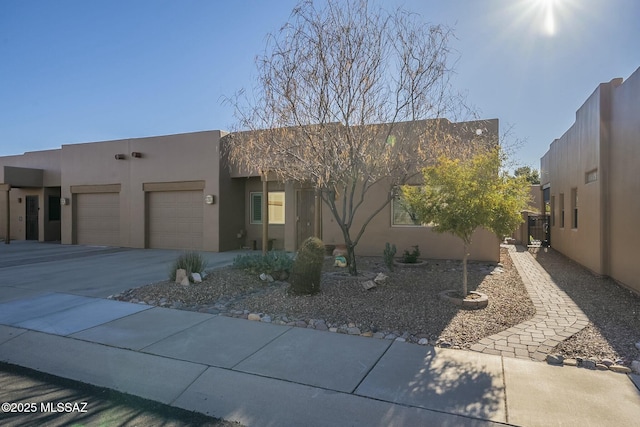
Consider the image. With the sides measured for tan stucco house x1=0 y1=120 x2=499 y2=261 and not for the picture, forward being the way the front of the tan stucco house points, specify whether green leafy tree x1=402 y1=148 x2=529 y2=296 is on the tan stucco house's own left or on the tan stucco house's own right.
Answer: on the tan stucco house's own left

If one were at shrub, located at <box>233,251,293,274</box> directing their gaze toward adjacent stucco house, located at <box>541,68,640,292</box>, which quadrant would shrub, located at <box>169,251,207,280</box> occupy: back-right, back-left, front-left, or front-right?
back-right

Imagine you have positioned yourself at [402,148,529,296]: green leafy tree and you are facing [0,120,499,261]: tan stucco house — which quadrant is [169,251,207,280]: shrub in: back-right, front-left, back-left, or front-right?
front-left

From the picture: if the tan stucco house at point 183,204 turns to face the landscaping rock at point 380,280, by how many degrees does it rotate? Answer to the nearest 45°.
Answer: approximately 90° to its left

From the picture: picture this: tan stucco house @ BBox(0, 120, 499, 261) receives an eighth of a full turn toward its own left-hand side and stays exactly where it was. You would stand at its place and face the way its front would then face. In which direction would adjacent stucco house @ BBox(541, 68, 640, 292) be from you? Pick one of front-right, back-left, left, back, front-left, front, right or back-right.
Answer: front-left

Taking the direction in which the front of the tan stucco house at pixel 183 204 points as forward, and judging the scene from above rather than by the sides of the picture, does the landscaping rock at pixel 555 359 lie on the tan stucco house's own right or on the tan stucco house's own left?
on the tan stucco house's own left

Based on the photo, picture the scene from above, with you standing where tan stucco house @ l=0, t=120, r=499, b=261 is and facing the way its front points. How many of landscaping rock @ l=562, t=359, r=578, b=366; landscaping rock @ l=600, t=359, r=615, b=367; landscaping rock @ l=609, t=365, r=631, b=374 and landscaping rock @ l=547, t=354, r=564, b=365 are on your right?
0

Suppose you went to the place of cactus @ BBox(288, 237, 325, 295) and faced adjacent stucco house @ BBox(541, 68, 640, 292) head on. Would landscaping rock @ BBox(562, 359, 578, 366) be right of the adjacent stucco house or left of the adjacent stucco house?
right

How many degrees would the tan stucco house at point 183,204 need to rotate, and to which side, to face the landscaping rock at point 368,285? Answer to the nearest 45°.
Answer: approximately 90° to its left

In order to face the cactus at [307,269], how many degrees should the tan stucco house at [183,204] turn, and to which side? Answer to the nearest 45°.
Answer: approximately 45° to its left

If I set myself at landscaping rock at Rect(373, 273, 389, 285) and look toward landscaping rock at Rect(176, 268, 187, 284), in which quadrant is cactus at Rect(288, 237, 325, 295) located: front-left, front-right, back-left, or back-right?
front-left

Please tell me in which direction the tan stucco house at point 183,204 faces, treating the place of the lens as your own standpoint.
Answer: facing the viewer and to the left of the viewer

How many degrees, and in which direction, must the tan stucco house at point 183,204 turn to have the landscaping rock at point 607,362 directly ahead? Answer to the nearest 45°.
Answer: approximately 90° to its left

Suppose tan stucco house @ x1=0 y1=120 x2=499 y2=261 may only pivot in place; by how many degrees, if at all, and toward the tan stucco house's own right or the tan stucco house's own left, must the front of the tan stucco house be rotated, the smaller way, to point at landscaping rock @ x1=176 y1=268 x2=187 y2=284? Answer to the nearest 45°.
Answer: approximately 45° to the tan stucco house's own left

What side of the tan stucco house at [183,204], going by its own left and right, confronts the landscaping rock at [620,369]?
left

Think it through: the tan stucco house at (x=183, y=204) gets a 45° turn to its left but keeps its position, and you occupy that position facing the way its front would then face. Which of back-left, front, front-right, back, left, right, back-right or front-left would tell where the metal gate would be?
left

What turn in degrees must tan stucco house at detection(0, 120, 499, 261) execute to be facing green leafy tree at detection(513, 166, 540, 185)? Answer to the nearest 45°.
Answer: approximately 90° to its left
